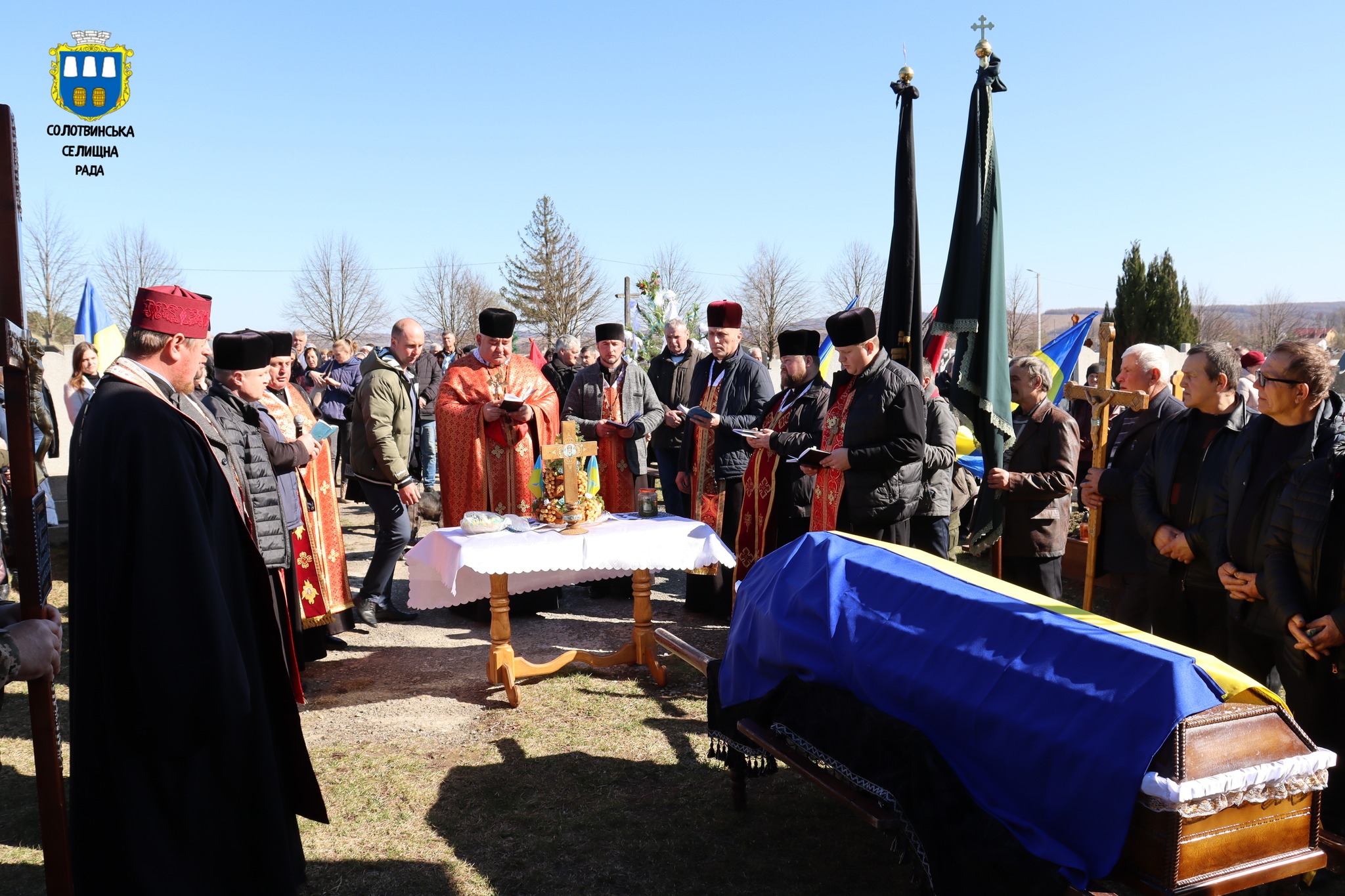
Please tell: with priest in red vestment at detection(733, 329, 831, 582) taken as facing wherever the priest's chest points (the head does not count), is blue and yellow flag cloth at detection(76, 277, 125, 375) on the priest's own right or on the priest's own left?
on the priest's own right

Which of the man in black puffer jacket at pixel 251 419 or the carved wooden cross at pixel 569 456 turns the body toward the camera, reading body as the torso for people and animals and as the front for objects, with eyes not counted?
the carved wooden cross

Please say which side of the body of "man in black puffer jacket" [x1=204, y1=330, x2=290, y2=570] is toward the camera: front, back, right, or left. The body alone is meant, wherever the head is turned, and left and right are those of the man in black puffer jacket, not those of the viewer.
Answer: right

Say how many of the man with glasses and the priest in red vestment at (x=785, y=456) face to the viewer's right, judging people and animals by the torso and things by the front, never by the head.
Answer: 0

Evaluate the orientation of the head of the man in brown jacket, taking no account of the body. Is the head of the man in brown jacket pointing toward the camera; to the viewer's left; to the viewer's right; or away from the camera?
to the viewer's left

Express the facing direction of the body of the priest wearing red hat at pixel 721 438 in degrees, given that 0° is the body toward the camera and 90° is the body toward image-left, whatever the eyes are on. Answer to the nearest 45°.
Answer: approximately 45°

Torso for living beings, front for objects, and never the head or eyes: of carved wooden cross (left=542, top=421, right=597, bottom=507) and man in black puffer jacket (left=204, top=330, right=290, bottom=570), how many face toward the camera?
1

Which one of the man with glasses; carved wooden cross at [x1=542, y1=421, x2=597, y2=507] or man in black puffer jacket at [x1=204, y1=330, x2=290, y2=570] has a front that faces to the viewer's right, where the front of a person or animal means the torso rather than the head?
the man in black puffer jacket

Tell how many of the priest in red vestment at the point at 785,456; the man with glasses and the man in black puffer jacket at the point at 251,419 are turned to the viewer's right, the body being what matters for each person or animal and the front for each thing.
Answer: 1

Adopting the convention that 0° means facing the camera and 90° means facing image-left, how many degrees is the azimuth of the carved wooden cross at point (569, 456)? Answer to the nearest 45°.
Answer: approximately 0°

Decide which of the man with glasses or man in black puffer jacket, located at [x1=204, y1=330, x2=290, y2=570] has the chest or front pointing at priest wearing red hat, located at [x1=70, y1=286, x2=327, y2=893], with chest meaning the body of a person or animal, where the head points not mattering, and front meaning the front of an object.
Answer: the man with glasses

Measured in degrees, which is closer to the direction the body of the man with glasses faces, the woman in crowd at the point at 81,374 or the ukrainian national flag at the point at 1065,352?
the woman in crowd

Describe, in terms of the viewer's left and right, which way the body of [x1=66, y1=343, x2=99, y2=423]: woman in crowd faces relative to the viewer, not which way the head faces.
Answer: facing the viewer and to the right of the viewer

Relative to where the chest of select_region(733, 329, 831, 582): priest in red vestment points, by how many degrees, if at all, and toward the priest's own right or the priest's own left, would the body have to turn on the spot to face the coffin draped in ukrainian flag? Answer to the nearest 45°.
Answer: approximately 45° to the priest's own left

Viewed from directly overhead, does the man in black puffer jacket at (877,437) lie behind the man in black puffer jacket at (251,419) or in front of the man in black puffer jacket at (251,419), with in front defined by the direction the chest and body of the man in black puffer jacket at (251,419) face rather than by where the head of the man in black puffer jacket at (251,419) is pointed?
in front

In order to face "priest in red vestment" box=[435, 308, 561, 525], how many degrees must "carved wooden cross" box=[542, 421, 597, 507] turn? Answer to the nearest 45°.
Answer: approximately 180°

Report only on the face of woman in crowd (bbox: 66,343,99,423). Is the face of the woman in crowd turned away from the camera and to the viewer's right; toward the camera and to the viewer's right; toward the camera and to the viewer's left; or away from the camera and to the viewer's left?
toward the camera and to the viewer's right
